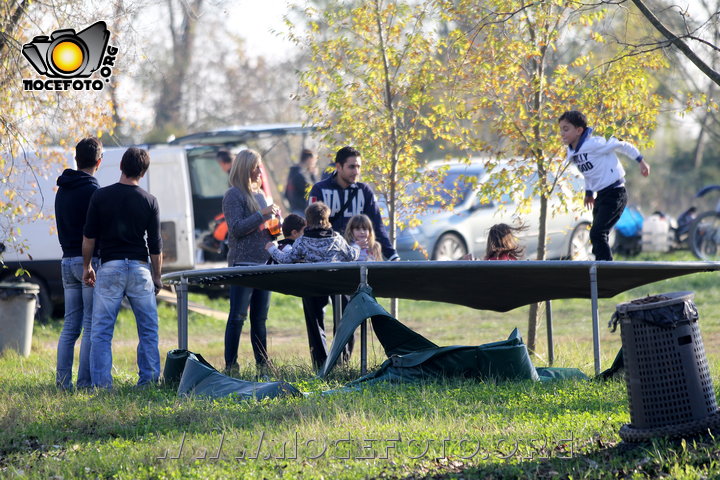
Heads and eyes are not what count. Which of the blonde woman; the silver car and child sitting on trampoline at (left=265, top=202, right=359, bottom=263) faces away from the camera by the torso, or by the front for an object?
the child sitting on trampoline

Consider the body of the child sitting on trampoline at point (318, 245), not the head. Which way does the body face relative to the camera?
away from the camera

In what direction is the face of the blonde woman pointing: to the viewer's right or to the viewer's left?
to the viewer's right

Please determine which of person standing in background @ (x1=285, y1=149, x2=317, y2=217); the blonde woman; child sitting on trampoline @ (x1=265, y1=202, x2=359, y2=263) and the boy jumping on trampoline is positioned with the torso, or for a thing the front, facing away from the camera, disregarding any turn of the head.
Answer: the child sitting on trampoline

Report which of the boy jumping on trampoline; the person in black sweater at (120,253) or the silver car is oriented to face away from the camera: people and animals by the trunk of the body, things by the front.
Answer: the person in black sweater

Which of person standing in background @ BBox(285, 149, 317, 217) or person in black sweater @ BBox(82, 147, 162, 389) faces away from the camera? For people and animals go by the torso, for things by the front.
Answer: the person in black sweater

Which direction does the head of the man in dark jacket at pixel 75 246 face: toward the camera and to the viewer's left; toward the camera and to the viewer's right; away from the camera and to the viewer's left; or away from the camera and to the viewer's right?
away from the camera and to the viewer's right

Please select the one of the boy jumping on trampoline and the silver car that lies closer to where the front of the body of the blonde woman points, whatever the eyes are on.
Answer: the boy jumping on trampoline

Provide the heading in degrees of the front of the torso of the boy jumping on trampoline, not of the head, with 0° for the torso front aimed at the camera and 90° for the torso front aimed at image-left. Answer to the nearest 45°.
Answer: approximately 45°

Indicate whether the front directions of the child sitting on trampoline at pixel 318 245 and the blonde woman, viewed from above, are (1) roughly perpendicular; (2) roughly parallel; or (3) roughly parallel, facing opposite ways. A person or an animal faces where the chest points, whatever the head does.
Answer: roughly perpendicular

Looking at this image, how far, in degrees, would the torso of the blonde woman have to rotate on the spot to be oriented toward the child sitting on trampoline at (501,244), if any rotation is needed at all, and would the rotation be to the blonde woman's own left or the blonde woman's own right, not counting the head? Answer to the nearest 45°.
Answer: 0° — they already face them

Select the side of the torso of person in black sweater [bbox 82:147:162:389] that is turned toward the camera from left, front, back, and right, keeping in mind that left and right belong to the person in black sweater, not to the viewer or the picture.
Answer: back

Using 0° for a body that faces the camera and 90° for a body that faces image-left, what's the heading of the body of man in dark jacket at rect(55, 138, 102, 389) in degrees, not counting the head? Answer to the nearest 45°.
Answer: approximately 225°

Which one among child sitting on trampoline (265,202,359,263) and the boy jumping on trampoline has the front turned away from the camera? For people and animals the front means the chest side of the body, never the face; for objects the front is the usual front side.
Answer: the child sitting on trampoline
